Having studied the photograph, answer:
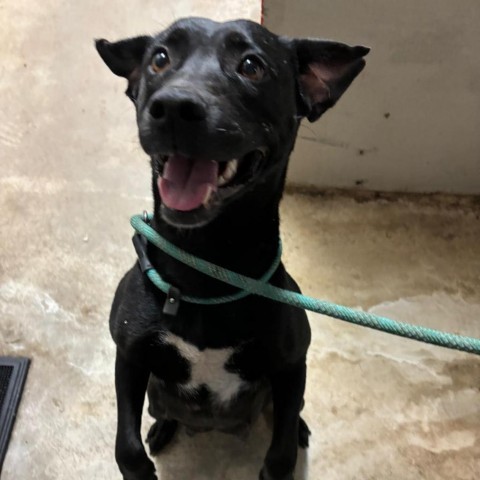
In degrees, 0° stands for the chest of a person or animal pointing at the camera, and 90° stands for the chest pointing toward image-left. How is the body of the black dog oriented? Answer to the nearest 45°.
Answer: approximately 0°
